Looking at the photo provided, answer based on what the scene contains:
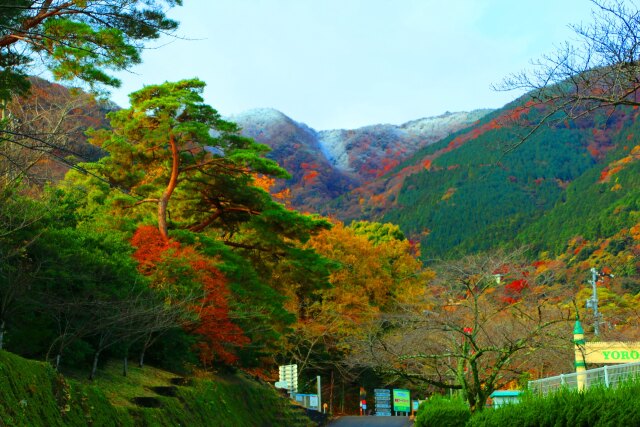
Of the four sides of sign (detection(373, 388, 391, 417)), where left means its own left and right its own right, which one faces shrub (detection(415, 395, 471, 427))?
front

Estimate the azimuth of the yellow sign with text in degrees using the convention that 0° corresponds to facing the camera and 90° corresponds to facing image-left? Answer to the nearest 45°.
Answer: approximately 0°

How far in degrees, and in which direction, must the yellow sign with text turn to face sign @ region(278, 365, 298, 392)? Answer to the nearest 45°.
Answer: approximately 135° to its right

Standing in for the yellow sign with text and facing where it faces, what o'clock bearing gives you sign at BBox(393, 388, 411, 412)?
The sign is roughly at 5 o'clock from the yellow sign with text.

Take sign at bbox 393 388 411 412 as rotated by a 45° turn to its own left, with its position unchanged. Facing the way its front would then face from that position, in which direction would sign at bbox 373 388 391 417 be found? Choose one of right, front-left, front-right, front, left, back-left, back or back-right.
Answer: back

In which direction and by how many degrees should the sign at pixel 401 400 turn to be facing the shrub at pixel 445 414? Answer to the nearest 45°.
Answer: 0° — it already faces it

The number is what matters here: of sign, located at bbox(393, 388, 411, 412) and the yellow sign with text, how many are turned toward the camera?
2

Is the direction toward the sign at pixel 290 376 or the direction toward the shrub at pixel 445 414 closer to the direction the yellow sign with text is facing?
the shrub

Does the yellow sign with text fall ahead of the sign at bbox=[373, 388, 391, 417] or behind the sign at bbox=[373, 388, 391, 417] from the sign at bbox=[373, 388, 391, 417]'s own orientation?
ahead
